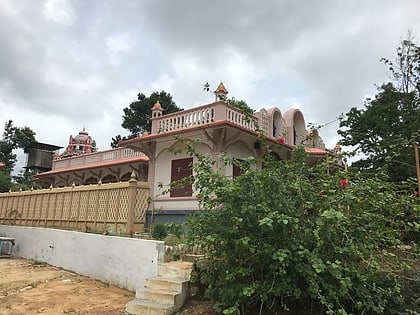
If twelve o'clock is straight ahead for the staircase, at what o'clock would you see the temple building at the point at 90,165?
The temple building is roughly at 4 o'clock from the staircase.

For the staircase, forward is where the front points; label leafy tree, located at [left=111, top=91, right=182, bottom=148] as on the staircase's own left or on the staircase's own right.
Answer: on the staircase's own right

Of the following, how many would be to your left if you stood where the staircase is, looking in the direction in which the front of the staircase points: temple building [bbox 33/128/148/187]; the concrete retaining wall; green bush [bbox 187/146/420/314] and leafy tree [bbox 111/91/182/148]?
1

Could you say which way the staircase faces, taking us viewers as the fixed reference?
facing the viewer and to the left of the viewer

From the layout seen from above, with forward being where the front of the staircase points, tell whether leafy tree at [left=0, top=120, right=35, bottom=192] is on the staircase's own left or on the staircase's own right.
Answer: on the staircase's own right

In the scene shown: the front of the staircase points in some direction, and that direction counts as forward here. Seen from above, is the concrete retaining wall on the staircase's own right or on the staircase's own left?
on the staircase's own right

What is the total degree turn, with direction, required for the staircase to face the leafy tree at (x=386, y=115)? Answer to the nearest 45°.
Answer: approximately 180°

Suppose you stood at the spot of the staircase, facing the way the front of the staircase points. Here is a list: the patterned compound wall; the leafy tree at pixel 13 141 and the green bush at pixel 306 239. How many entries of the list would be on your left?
1

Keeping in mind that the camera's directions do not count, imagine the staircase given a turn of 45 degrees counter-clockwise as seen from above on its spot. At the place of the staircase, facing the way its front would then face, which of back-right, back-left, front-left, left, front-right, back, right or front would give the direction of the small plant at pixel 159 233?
back
